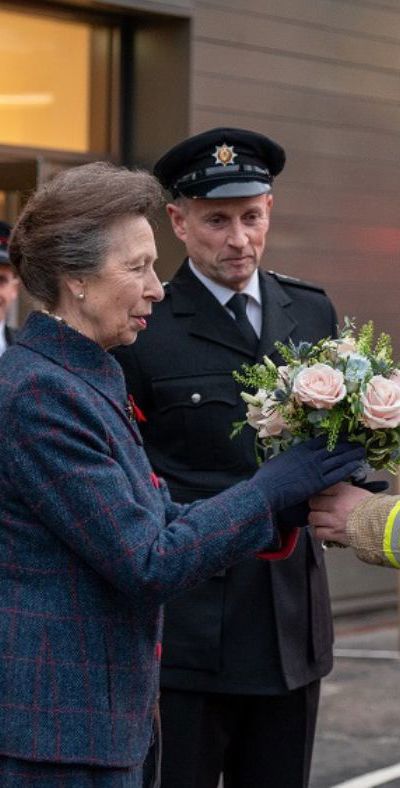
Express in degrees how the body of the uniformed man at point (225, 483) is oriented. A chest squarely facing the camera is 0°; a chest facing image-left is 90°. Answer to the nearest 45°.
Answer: approximately 315°

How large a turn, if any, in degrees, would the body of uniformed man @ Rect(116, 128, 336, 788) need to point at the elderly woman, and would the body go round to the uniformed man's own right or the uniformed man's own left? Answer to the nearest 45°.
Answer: approximately 45° to the uniformed man's own right

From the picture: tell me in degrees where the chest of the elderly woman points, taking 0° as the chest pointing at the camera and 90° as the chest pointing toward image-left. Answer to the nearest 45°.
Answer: approximately 270°

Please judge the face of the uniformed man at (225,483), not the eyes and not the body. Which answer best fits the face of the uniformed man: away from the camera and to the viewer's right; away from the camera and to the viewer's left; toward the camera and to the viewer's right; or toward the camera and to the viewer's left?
toward the camera and to the viewer's right

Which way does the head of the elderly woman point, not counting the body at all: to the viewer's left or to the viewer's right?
to the viewer's right
